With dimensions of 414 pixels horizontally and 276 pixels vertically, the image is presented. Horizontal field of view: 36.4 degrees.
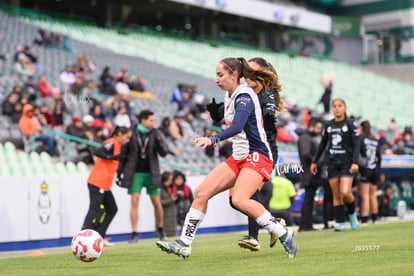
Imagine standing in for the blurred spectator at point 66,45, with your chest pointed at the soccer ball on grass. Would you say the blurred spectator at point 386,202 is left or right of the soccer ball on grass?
left

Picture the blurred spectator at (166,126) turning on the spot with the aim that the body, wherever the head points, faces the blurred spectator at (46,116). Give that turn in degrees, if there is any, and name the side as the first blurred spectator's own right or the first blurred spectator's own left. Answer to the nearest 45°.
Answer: approximately 90° to the first blurred spectator's own right

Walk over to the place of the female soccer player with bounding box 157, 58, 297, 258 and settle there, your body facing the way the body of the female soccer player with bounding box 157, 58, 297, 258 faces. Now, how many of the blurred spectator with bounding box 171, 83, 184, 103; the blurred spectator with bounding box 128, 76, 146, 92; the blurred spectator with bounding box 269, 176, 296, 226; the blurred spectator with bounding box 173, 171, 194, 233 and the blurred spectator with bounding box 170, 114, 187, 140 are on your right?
5

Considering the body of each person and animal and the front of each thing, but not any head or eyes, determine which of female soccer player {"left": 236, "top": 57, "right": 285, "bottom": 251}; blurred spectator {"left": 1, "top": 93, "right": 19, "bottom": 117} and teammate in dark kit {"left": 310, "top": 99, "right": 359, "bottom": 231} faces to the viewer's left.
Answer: the female soccer player

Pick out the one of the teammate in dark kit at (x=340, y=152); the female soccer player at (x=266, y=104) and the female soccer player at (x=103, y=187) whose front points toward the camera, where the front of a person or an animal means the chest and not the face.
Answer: the teammate in dark kit

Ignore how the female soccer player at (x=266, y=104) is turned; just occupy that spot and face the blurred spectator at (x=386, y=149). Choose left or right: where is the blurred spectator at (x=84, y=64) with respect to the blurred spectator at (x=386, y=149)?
left

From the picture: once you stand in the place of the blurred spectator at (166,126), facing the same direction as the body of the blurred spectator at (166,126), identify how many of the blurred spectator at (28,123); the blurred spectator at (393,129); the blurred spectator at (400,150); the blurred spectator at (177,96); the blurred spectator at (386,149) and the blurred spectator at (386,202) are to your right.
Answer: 1

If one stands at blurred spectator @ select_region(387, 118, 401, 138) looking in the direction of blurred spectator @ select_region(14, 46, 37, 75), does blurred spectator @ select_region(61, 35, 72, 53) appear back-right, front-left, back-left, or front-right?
front-right

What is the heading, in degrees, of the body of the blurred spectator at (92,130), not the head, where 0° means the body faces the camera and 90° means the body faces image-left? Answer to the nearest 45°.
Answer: approximately 315°

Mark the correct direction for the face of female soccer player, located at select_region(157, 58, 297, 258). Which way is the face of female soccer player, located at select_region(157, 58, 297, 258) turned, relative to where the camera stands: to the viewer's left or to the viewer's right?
to the viewer's left

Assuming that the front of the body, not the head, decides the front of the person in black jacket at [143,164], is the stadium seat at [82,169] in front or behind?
behind

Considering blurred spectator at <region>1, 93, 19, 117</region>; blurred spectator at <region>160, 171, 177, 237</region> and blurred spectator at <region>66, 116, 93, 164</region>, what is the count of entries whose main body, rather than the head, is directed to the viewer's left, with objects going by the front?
0

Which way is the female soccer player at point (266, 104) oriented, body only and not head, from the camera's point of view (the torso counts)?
to the viewer's left

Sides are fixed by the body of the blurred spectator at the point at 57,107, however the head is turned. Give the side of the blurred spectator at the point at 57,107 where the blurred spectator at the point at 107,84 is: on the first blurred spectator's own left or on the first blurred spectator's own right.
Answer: on the first blurred spectator's own left

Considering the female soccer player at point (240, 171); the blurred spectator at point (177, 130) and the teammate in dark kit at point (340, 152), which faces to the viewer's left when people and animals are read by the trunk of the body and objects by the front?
the female soccer player
